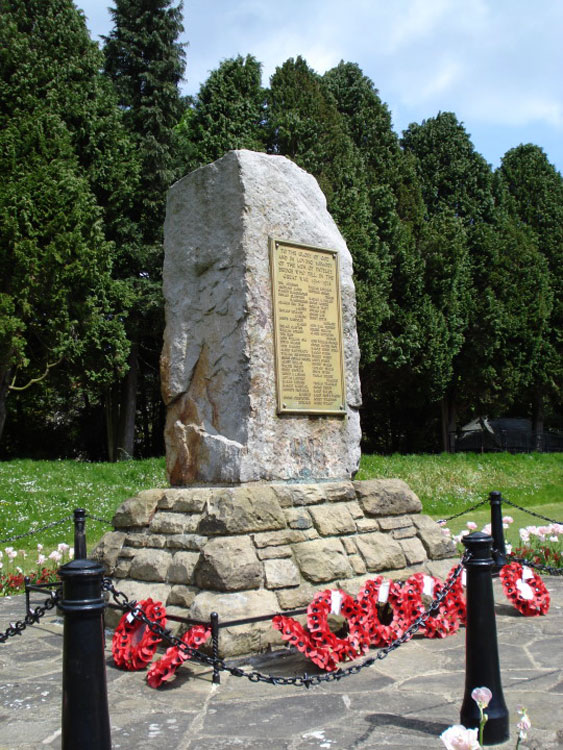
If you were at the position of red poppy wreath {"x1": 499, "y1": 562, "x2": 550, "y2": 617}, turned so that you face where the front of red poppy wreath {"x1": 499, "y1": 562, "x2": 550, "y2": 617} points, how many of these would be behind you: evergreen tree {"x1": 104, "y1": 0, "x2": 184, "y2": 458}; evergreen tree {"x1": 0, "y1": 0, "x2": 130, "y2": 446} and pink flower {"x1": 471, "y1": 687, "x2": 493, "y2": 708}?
2

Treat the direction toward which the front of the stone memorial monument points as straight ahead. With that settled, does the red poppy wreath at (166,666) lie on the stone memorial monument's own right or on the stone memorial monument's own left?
on the stone memorial monument's own right

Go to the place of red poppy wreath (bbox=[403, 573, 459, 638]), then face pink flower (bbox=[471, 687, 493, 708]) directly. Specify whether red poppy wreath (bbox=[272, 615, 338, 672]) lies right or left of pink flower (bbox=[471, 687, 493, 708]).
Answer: right

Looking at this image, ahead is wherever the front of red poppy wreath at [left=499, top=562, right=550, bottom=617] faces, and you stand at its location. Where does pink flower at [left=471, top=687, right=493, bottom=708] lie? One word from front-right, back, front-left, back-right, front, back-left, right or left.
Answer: front-right

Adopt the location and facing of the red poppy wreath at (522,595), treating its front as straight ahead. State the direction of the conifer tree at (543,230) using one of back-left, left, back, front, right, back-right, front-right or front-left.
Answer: back-left

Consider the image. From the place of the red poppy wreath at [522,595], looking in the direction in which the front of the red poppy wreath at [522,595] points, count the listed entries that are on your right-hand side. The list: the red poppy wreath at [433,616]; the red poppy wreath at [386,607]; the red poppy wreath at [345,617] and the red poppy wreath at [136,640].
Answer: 4

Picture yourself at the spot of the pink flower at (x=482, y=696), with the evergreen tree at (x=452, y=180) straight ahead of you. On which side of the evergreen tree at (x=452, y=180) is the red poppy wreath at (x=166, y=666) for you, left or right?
left

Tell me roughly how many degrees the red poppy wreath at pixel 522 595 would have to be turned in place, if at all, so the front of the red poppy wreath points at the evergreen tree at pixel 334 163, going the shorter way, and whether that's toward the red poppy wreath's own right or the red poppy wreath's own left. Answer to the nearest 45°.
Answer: approximately 135° to the red poppy wreath's own left

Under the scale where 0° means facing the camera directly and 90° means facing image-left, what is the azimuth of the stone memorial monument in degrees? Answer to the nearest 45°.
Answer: approximately 315°

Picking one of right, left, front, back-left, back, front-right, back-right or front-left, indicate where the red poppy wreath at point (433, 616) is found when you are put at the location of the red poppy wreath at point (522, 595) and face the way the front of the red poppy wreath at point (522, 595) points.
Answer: right

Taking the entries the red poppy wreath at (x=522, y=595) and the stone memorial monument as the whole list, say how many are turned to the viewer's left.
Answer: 0

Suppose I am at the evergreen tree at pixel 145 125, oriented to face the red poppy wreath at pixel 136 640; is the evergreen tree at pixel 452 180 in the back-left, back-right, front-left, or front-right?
back-left
